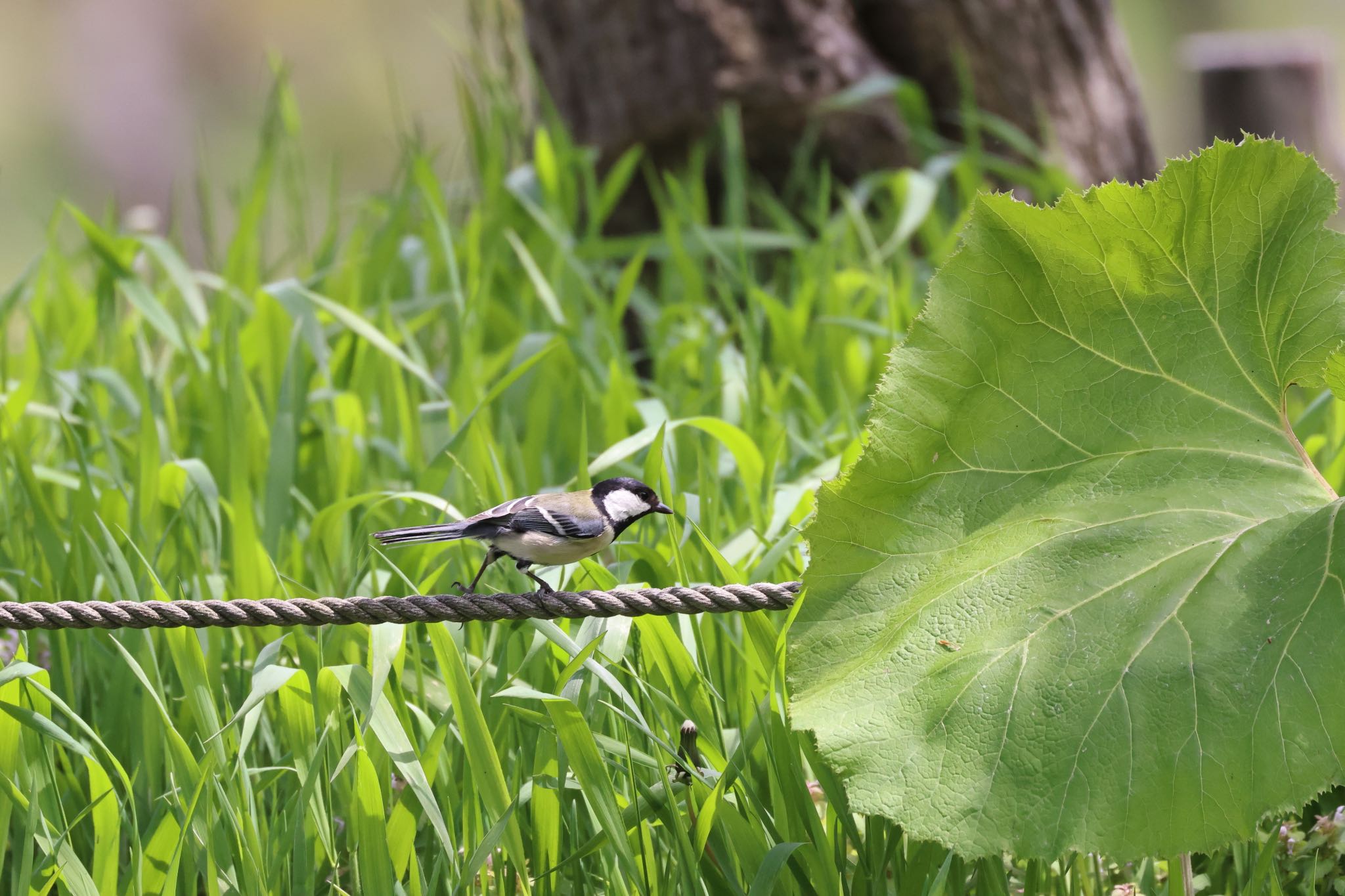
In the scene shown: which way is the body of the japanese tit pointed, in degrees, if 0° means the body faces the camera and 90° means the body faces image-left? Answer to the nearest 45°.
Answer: approximately 270°

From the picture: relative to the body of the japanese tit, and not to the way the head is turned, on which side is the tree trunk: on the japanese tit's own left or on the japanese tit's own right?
on the japanese tit's own left

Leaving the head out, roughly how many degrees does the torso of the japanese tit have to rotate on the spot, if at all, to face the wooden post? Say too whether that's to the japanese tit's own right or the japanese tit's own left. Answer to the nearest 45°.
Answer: approximately 45° to the japanese tit's own left
